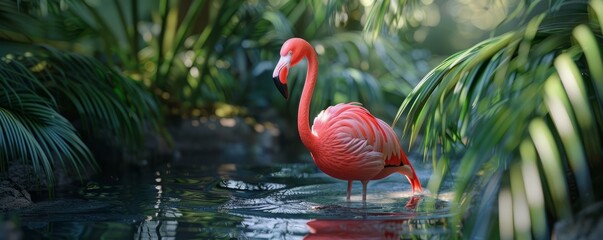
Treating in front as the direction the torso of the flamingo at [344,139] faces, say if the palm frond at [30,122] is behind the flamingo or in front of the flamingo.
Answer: in front

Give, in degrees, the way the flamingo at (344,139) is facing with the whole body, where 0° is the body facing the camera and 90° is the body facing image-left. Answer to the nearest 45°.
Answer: approximately 90°

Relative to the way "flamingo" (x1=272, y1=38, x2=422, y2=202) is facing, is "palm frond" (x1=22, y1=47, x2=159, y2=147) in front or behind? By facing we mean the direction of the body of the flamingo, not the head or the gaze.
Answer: in front
